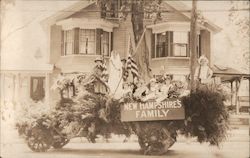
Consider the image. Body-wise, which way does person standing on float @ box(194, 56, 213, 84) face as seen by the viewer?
toward the camera

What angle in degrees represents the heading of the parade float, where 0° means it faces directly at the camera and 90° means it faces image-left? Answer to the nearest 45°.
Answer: approximately 90°

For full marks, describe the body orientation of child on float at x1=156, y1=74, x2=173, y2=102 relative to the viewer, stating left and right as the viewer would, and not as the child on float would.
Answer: facing the viewer and to the left of the viewer

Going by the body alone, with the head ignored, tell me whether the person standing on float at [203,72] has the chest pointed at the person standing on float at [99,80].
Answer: no

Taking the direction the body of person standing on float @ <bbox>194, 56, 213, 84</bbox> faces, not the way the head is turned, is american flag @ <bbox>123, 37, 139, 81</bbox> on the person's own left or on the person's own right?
on the person's own right
